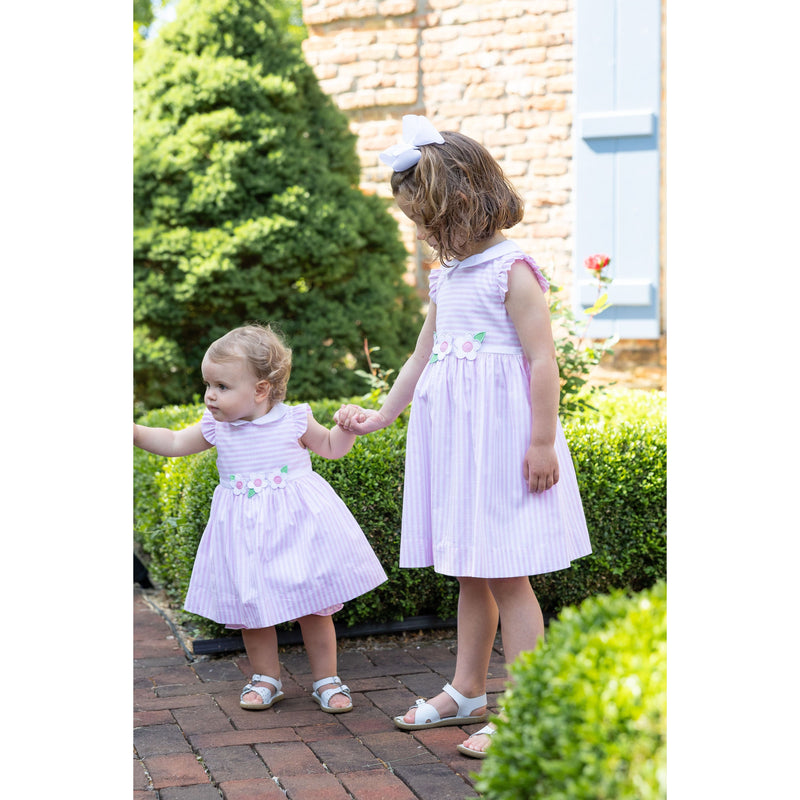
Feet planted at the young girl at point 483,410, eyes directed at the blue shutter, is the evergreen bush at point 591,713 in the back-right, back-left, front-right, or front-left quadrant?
back-right

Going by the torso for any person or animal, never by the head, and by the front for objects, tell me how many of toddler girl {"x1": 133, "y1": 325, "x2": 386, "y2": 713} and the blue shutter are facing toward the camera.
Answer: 2

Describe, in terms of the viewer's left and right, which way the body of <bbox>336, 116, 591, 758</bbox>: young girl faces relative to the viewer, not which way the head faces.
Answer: facing the viewer and to the left of the viewer

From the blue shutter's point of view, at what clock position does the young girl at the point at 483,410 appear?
The young girl is roughly at 12 o'clock from the blue shutter.

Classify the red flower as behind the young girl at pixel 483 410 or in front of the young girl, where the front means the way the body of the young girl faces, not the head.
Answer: behind

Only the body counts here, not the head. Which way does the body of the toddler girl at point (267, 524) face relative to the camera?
toward the camera

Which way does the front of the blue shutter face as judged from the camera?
facing the viewer

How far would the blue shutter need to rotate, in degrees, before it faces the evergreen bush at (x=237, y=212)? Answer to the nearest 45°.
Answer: approximately 90° to its right

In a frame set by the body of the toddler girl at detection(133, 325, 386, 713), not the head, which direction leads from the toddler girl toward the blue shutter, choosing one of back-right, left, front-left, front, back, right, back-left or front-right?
back-left

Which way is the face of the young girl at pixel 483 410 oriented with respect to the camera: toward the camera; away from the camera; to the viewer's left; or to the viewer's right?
to the viewer's left

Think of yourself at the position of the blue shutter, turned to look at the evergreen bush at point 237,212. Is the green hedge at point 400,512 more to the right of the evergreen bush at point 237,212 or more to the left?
left

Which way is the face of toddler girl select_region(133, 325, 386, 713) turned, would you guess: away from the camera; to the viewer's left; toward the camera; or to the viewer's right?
to the viewer's left
